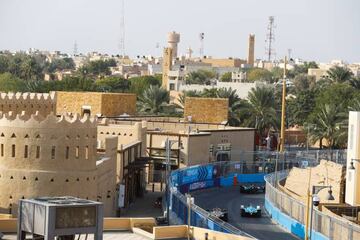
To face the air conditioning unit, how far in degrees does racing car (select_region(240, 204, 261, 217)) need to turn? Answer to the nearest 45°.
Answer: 0° — it already faces it
